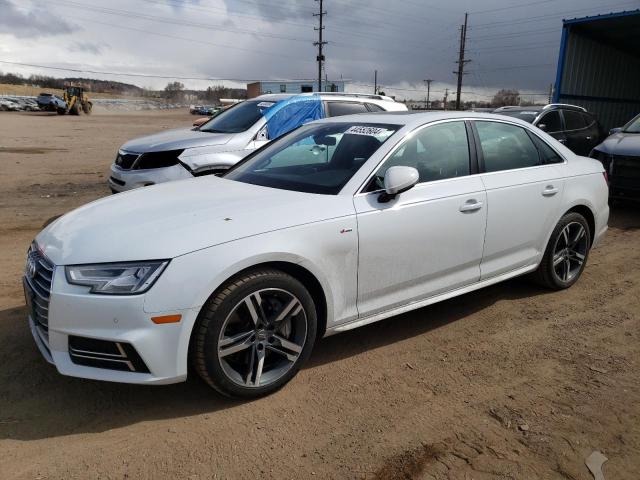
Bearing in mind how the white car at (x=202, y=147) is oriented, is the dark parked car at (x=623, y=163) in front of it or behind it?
behind

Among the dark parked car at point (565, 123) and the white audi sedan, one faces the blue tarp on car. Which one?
the dark parked car

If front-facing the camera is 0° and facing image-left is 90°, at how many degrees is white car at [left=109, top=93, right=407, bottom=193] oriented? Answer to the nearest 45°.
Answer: approximately 45°

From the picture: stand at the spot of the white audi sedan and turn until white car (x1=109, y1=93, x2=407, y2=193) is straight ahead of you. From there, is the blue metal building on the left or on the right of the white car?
right

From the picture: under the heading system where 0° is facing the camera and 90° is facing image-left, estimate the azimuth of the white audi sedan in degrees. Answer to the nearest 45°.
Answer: approximately 45°

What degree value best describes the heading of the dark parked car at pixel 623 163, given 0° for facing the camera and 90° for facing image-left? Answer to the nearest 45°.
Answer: approximately 45°

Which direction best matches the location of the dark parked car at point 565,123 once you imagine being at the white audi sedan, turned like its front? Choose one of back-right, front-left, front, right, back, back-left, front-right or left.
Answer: back

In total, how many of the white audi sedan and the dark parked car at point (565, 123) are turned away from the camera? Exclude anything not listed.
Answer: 0

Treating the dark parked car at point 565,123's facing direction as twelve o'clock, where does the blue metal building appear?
The blue metal building is roughly at 5 o'clock from the dark parked car.

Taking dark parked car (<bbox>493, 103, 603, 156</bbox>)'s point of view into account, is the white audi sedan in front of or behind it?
in front

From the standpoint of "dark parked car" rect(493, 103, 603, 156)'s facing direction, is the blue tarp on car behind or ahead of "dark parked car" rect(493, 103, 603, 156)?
ahead
